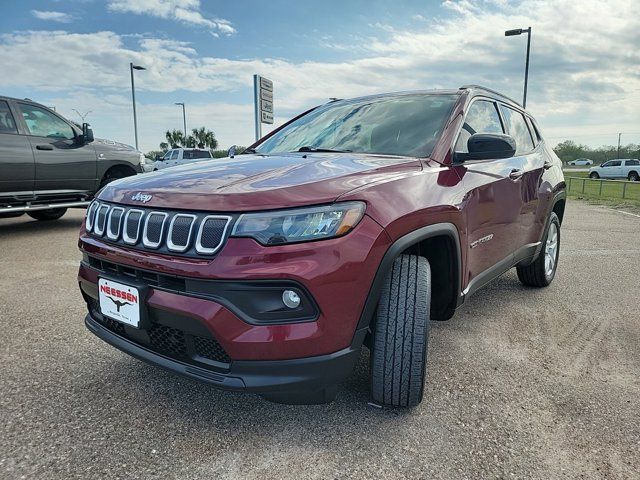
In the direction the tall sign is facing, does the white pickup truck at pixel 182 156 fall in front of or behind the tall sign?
behind

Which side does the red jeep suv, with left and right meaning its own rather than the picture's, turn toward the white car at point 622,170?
back

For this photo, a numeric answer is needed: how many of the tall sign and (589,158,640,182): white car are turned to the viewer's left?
1

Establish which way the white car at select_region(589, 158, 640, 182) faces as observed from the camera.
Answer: facing to the left of the viewer

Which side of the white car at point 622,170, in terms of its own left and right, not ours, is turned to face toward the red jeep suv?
left

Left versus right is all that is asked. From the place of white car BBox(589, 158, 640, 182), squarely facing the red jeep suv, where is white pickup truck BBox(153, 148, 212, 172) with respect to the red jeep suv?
right

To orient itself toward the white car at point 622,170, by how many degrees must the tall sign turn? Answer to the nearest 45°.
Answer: approximately 90° to its left

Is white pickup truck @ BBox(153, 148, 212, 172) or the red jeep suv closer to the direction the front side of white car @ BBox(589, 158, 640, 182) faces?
the white pickup truck

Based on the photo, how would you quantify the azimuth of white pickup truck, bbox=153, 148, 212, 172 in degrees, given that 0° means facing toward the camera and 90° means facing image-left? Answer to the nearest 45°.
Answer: approximately 45°
